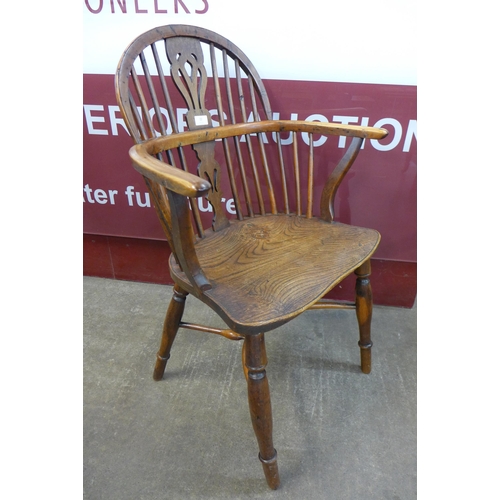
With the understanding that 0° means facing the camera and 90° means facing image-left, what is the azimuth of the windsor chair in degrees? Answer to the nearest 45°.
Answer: approximately 315°
